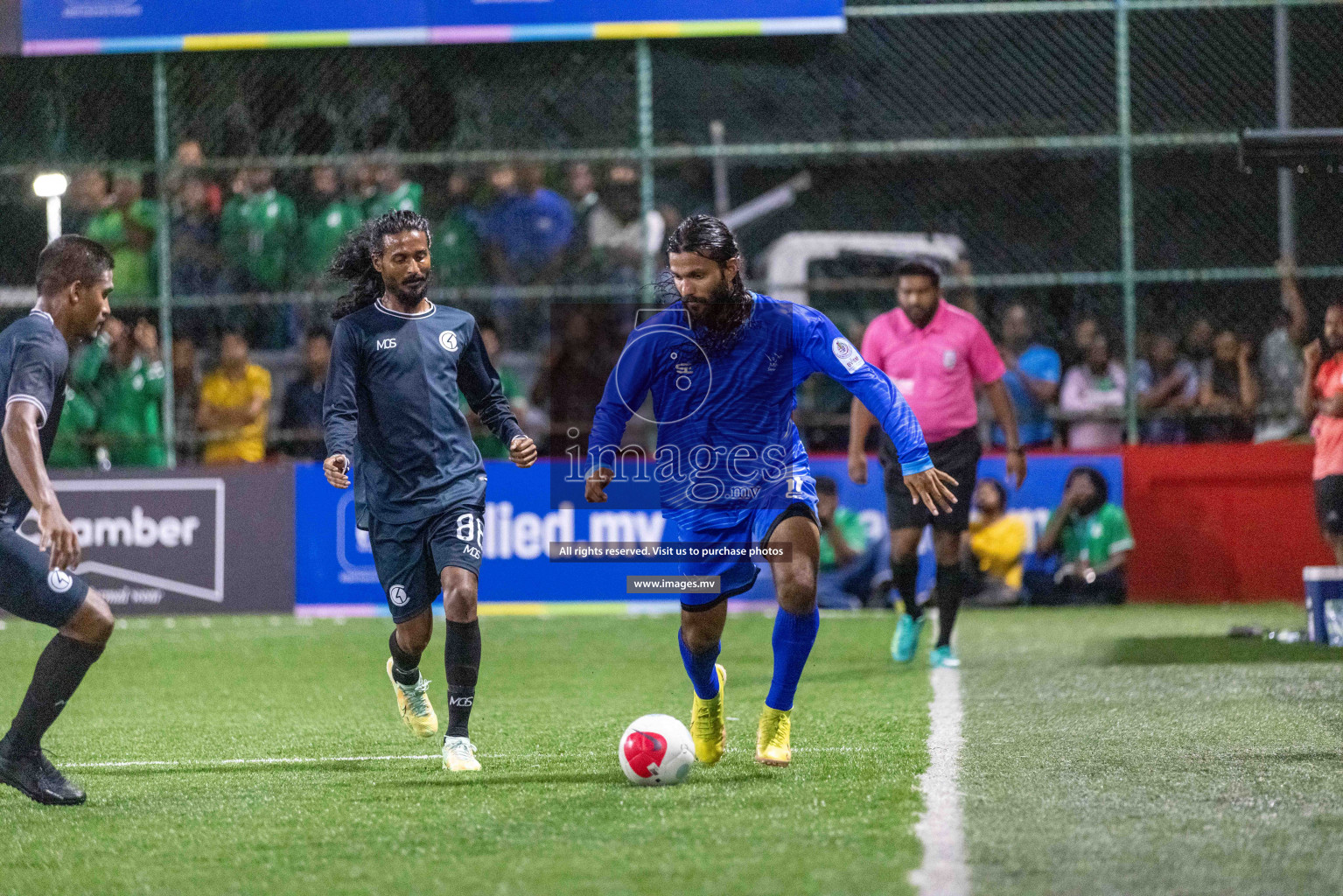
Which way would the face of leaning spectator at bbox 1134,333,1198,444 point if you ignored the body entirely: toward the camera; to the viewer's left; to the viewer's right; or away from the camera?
toward the camera

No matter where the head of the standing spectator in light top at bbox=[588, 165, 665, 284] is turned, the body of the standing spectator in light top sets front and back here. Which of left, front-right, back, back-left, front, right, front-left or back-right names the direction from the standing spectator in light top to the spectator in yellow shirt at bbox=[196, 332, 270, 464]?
right

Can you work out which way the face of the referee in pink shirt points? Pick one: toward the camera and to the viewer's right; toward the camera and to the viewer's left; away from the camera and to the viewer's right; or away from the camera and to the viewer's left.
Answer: toward the camera and to the viewer's left

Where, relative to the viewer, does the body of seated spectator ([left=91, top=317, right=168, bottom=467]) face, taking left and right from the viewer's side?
facing the viewer

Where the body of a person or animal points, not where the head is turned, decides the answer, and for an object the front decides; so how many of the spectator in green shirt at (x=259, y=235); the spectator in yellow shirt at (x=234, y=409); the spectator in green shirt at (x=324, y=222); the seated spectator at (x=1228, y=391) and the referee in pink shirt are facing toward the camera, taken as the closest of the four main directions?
5

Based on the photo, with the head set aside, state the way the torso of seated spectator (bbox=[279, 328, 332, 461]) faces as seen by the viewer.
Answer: toward the camera

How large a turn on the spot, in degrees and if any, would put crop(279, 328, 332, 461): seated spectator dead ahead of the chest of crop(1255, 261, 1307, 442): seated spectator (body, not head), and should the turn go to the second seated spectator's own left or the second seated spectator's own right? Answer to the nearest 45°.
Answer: approximately 45° to the second seated spectator's own right

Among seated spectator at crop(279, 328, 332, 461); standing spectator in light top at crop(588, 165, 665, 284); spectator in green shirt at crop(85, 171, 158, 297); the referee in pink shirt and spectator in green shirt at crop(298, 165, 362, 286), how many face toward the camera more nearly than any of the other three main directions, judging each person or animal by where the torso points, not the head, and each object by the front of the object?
5

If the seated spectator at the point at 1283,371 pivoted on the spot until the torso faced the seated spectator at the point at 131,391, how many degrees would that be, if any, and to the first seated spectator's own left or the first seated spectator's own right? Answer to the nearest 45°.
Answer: approximately 45° to the first seated spectator's own right

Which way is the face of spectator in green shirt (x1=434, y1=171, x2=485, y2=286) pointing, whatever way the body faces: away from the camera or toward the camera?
toward the camera

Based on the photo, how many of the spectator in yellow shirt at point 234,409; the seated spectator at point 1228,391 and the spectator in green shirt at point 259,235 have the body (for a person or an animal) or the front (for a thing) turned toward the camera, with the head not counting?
3

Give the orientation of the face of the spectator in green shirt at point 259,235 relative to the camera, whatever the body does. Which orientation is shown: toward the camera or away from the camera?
toward the camera

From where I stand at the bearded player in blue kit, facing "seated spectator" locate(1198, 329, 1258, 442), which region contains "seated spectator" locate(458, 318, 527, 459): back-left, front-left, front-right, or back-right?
front-left
